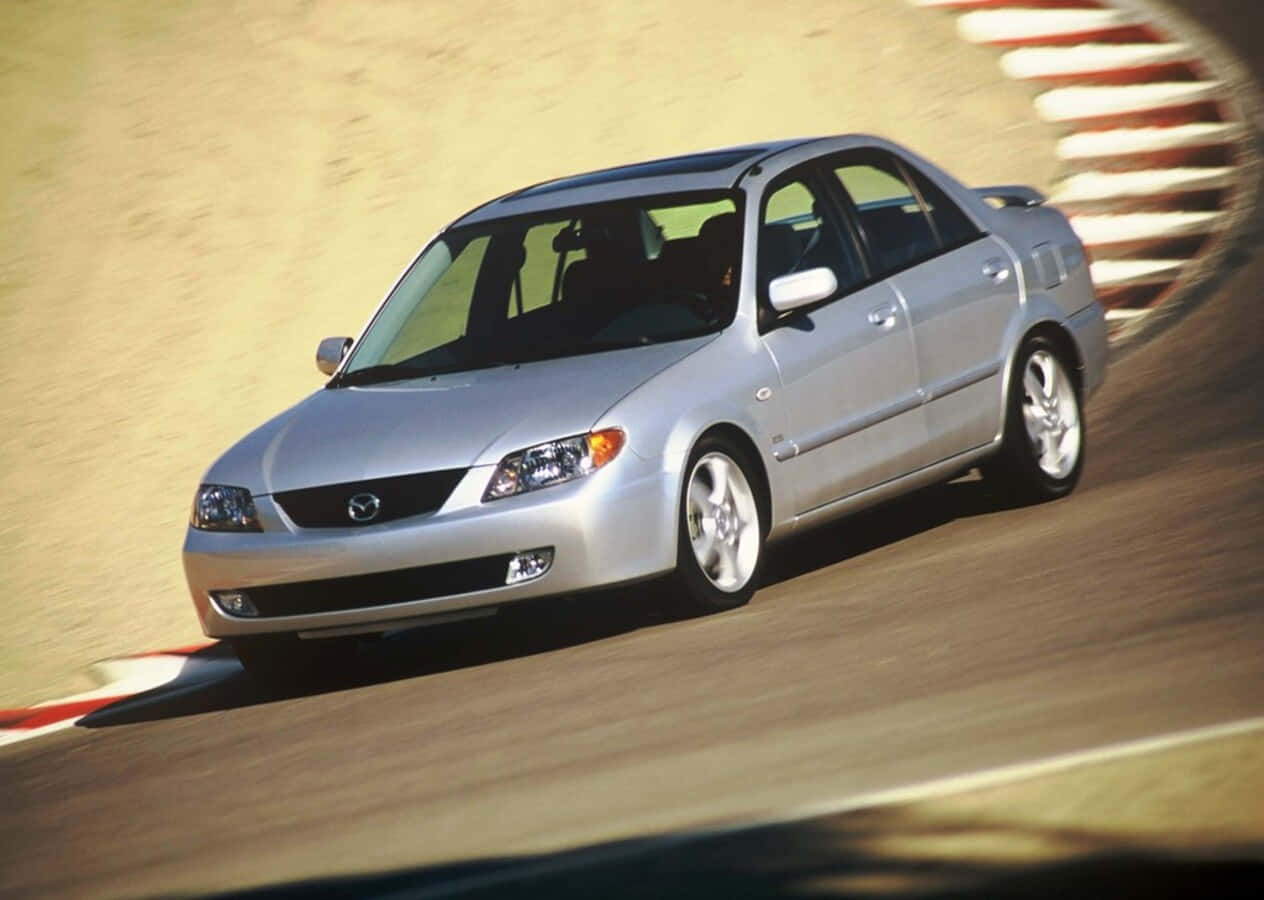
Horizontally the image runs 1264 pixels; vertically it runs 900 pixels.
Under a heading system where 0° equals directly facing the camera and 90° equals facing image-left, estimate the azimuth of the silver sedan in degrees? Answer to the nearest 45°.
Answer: approximately 45°

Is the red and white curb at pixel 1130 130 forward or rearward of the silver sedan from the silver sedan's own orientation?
rearward

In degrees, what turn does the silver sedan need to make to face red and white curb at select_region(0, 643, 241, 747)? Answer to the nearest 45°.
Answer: approximately 45° to its right
